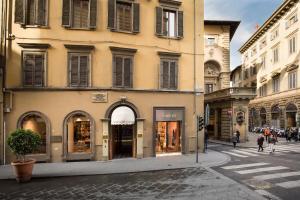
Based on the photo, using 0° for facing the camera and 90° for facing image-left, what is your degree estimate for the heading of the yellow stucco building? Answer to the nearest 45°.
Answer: approximately 0°

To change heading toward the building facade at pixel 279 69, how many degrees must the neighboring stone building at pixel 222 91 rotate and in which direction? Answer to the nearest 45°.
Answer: approximately 135° to its left

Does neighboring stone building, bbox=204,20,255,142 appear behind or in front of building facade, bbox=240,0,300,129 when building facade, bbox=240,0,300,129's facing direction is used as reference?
in front

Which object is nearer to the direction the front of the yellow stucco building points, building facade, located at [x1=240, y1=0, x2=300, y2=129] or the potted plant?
the potted plant

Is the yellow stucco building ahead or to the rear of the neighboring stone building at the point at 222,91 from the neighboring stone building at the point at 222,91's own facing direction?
ahead

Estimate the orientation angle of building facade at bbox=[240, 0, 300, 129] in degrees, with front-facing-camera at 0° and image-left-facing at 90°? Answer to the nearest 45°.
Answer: approximately 45°

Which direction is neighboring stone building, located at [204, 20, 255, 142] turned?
toward the camera

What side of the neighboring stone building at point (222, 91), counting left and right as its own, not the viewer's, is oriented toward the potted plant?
front

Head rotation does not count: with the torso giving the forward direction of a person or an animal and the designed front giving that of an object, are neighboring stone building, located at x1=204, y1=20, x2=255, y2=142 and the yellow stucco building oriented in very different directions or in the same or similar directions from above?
same or similar directions

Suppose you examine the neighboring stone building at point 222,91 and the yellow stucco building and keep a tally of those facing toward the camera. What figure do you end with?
2

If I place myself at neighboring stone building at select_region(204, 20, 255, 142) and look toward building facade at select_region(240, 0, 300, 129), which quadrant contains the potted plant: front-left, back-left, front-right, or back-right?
back-right
